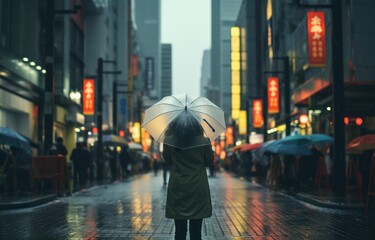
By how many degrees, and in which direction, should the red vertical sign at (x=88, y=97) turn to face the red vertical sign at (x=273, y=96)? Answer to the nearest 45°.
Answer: approximately 90° to its left

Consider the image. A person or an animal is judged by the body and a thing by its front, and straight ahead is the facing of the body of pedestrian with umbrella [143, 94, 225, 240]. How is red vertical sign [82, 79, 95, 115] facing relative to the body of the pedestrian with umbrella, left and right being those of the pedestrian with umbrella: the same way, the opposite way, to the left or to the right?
the opposite way

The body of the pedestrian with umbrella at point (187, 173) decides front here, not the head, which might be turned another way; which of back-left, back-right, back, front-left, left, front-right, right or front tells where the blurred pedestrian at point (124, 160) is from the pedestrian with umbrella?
front

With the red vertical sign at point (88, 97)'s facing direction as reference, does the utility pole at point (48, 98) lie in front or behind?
in front

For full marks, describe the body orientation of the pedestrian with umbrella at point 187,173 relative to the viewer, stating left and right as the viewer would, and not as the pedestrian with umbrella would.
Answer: facing away from the viewer

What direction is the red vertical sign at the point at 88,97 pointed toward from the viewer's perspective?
toward the camera

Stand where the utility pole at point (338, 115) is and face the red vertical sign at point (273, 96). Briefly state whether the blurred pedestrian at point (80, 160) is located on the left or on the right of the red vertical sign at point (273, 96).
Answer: left

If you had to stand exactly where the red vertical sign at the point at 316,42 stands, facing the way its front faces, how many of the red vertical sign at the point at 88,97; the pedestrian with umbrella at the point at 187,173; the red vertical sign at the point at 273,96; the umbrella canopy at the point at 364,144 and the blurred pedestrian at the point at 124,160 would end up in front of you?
2

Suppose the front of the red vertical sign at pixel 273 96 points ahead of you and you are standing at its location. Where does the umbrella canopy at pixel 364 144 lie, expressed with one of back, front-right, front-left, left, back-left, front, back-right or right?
front

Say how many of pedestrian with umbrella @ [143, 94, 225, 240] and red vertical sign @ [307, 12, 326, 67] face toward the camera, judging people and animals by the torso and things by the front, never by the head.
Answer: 1

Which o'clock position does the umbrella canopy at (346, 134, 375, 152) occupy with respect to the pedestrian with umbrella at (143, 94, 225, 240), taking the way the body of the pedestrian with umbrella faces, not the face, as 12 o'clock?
The umbrella canopy is roughly at 1 o'clock from the pedestrian with umbrella.

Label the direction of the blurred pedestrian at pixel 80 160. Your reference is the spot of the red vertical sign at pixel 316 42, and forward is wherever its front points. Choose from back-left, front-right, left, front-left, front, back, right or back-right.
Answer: right

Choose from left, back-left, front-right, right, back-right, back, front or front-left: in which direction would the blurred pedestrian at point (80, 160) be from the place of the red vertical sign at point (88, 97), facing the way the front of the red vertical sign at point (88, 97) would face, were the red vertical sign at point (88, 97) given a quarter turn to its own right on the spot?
left

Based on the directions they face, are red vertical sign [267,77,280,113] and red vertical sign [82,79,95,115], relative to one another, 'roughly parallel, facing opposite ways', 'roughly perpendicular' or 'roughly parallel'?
roughly parallel

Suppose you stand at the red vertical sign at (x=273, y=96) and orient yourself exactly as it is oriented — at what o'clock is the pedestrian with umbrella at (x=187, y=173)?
The pedestrian with umbrella is roughly at 12 o'clock from the red vertical sign.

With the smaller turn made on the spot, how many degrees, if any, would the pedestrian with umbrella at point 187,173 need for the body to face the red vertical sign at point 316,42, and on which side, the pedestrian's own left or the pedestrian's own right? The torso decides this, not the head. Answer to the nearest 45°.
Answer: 0° — they already face it

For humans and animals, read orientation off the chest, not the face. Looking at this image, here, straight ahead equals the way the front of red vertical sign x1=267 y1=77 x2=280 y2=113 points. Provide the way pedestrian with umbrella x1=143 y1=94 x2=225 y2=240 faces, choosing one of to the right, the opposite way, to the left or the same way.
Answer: the opposite way
